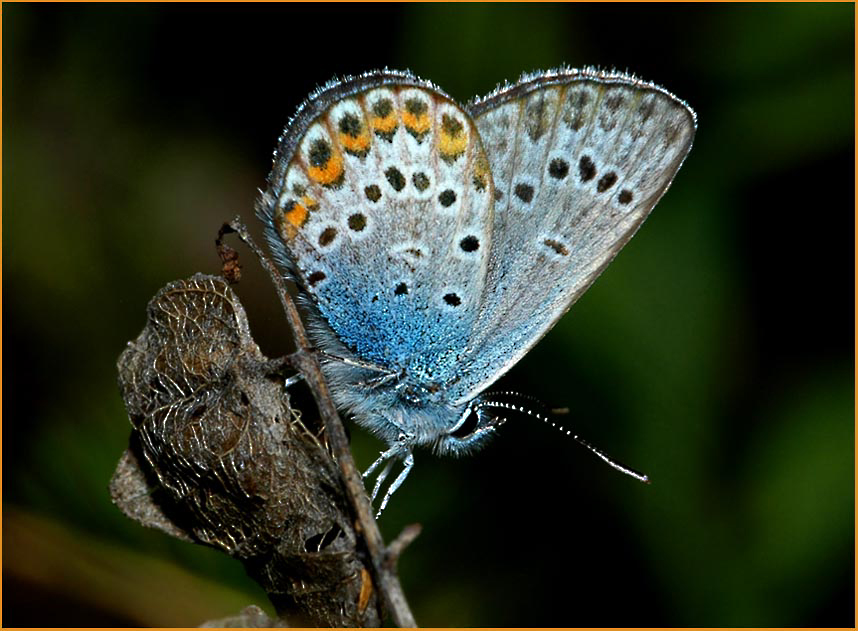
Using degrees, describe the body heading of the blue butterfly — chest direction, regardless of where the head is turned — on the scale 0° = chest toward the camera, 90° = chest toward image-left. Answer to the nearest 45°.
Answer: approximately 270°
